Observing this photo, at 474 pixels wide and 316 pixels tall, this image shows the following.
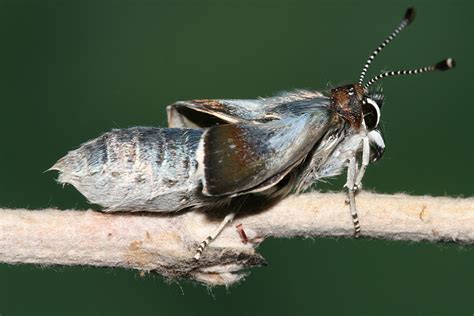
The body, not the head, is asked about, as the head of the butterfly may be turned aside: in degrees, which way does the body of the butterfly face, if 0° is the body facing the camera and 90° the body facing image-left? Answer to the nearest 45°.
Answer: approximately 270°
